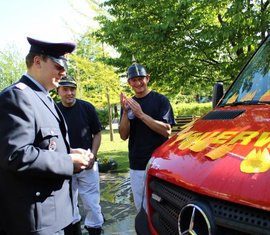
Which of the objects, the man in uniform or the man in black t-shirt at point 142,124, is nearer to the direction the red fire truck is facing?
the man in uniform

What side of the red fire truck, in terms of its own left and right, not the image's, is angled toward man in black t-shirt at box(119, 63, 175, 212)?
right

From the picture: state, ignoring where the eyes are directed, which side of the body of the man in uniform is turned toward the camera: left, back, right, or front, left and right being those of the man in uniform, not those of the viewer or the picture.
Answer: right

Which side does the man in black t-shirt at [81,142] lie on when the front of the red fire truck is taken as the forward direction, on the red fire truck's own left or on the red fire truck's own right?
on the red fire truck's own right

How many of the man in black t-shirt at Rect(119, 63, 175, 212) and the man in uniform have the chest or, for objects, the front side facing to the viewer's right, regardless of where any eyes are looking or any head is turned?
1

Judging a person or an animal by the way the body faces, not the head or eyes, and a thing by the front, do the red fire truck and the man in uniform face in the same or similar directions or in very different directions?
very different directions

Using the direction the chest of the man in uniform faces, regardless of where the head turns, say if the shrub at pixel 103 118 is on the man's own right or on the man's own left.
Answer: on the man's own left

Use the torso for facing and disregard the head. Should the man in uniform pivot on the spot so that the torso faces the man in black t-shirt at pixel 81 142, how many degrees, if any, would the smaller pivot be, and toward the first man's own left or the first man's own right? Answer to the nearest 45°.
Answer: approximately 90° to the first man's own left

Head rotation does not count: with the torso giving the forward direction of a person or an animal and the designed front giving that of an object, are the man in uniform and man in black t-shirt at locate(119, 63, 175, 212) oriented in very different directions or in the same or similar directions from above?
very different directions

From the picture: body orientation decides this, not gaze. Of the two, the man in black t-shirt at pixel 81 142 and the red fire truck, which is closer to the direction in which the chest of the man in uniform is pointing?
the red fire truck

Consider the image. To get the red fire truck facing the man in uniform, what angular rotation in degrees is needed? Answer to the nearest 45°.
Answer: approximately 45° to its right

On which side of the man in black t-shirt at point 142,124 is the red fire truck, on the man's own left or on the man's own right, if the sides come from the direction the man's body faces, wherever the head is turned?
on the man's own left

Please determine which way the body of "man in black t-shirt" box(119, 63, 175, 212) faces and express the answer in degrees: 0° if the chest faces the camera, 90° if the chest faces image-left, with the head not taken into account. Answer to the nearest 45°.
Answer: approximately 45°
